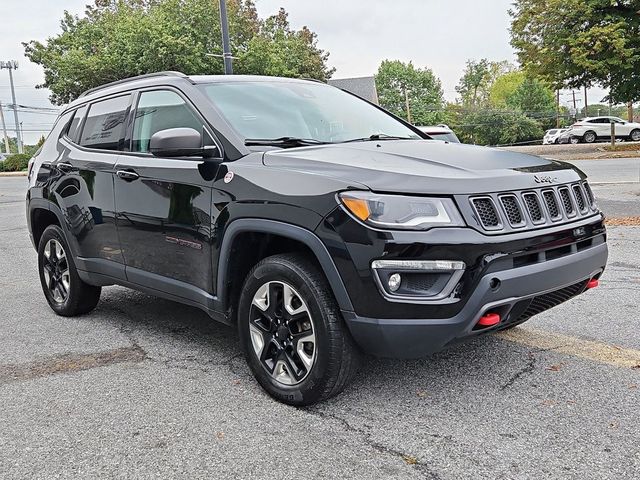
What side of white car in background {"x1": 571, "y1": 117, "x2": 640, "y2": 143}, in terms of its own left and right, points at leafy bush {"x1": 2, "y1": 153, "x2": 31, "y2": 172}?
back

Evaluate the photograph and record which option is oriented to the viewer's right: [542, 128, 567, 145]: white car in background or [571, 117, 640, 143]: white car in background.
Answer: [571, 117, 640, 143]: white car in background

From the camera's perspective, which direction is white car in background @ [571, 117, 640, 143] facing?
to the viewer's right

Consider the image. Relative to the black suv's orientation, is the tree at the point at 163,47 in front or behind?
behind

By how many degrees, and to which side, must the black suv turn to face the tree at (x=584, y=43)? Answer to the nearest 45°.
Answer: approximately 90° to its left

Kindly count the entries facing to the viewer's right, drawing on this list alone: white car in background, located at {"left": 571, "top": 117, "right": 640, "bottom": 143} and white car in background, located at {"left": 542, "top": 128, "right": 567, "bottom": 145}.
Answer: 1

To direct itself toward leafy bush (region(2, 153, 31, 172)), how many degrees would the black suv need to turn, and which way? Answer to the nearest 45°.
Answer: approximately 180°

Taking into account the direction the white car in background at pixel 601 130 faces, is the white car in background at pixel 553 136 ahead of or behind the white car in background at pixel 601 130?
behind

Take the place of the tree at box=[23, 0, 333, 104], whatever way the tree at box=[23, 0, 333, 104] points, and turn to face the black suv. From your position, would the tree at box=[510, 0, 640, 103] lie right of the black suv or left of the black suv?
left

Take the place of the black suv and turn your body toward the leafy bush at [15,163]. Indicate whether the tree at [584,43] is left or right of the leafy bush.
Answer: right
